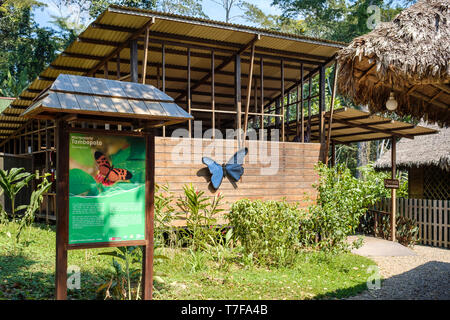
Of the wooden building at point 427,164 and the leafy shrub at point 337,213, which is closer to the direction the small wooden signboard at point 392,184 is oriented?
the leafy shrub

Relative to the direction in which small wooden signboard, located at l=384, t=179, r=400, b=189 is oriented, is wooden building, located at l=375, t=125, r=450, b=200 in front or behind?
behind

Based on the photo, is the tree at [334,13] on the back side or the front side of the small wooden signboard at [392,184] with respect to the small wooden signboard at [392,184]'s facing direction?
on the back side

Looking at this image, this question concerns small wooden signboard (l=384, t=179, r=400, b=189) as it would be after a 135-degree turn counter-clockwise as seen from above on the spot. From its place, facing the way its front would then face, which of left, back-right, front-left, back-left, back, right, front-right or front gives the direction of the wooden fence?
front

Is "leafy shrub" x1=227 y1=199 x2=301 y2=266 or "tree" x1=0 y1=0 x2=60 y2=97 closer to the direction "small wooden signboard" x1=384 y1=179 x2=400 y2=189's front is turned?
the leafy shrub

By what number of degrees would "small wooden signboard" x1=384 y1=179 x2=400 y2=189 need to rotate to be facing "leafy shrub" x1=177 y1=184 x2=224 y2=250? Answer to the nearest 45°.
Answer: approximately 45° to its right

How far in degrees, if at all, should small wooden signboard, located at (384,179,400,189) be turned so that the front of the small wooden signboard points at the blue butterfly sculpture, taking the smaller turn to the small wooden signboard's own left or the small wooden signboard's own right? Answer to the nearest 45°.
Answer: approximately 45° to the small wooden signboard's own right

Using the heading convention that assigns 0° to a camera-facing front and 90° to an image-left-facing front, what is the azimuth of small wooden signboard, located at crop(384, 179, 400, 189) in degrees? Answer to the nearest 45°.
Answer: approximately 0°
